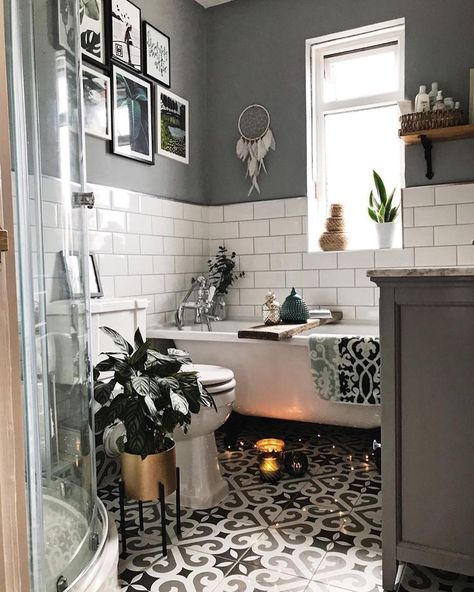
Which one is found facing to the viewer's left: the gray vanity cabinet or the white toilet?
the gray vanity cabinet

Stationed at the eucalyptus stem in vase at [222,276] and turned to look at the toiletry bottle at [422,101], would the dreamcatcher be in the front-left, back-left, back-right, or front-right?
front-left

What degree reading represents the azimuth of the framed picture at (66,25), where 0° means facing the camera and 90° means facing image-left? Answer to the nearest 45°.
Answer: approximately 315°

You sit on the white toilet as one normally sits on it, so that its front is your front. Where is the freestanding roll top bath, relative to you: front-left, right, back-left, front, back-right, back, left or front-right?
left

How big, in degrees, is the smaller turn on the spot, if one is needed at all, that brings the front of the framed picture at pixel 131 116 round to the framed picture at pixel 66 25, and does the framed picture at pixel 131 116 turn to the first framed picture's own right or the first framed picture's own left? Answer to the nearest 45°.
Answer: approximately 45° to the first framed picture's own right

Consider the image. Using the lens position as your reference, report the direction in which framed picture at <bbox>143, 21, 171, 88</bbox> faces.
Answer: facing the viewer and to the right of the viewer

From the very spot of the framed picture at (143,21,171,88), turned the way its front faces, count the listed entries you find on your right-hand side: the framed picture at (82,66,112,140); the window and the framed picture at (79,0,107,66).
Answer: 2

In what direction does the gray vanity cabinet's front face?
to the viewer's left

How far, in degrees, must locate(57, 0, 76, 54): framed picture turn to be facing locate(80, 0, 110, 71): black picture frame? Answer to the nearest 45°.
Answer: approximately 135° to its left

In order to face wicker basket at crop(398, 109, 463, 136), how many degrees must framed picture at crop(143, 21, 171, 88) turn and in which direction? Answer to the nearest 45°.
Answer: approximately 45° to its left

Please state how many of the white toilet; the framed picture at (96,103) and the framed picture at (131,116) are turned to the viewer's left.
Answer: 0

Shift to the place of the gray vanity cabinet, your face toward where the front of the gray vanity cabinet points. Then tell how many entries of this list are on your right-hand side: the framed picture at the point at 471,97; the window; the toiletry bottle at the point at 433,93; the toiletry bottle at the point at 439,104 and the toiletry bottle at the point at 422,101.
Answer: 5
